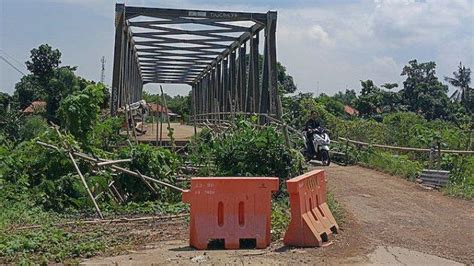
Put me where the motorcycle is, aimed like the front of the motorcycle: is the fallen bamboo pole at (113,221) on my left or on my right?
on my right

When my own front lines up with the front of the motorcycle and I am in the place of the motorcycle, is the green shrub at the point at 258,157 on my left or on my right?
on my right

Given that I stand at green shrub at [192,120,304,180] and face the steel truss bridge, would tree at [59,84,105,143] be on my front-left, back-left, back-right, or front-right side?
front-left

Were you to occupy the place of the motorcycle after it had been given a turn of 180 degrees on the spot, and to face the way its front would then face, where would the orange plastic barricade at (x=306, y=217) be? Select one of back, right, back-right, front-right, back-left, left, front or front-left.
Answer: back-left

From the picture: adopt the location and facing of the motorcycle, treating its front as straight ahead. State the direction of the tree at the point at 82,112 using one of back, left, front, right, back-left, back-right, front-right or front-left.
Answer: right

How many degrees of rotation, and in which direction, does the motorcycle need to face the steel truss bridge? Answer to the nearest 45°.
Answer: approximately 180°

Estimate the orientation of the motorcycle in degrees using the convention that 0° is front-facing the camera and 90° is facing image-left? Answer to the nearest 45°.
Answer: approximately 315°

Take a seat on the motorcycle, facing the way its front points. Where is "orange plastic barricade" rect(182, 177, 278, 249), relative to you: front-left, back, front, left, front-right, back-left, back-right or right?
front-right

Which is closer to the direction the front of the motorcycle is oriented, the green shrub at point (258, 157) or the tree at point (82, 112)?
the green shrub
